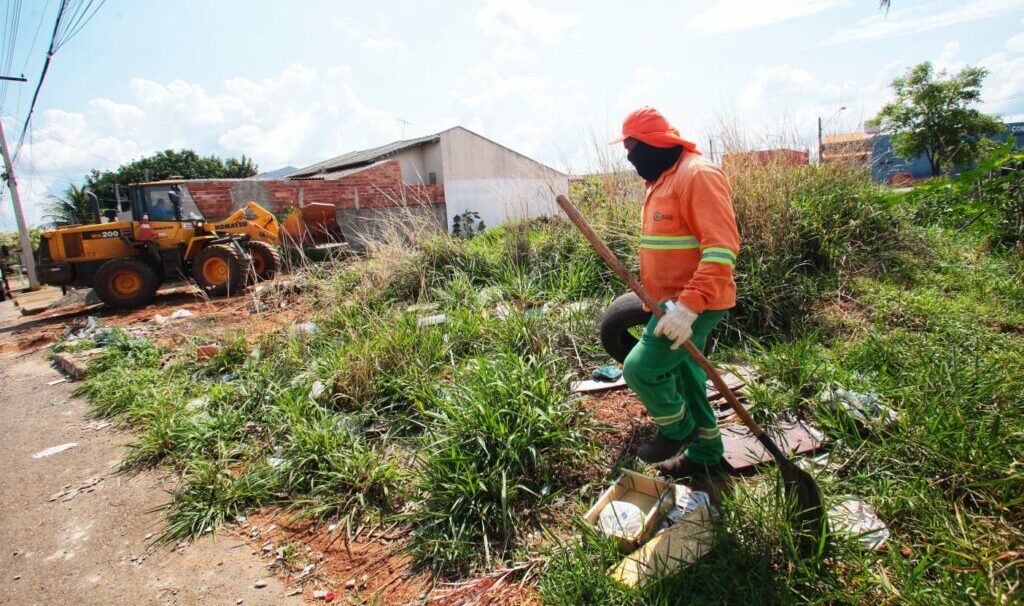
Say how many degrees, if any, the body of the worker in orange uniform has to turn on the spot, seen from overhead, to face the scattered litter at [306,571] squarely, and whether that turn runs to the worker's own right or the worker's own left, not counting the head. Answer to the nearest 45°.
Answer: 0° — they already face it

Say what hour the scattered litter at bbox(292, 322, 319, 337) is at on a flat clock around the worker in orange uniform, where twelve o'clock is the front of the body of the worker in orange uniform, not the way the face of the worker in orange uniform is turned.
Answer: The scattered litter is roughly at 1 o'clock from the worker in orange uniform.

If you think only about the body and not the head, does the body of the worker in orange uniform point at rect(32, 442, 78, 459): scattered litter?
yes

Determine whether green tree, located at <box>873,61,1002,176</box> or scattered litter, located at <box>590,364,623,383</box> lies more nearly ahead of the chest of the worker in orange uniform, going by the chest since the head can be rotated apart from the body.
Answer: the scattered litter

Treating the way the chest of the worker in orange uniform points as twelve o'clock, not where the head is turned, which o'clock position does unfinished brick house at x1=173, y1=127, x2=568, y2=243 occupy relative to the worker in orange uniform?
The unfinished brick house is roughly at 2 o'clock from the worker in orange uniform.

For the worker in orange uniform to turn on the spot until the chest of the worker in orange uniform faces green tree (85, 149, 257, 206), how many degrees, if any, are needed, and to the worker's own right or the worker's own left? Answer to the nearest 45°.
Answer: approximately 45° to the worker's own right

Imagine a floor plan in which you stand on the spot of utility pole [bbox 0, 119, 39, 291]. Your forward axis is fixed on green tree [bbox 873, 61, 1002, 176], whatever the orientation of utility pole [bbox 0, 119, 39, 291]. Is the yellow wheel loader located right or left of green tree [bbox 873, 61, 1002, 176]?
right

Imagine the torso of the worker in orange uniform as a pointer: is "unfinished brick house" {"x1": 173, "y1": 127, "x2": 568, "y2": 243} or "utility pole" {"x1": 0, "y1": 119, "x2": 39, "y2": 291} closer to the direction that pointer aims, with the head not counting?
the utility pole

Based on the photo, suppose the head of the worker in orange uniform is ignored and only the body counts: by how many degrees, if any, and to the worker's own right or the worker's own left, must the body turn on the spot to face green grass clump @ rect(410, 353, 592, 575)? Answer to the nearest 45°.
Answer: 0° — they already face it

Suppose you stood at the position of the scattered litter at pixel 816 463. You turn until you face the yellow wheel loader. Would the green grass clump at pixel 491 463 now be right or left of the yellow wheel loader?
left

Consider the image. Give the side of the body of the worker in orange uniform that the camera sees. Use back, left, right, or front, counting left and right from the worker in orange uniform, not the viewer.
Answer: left
